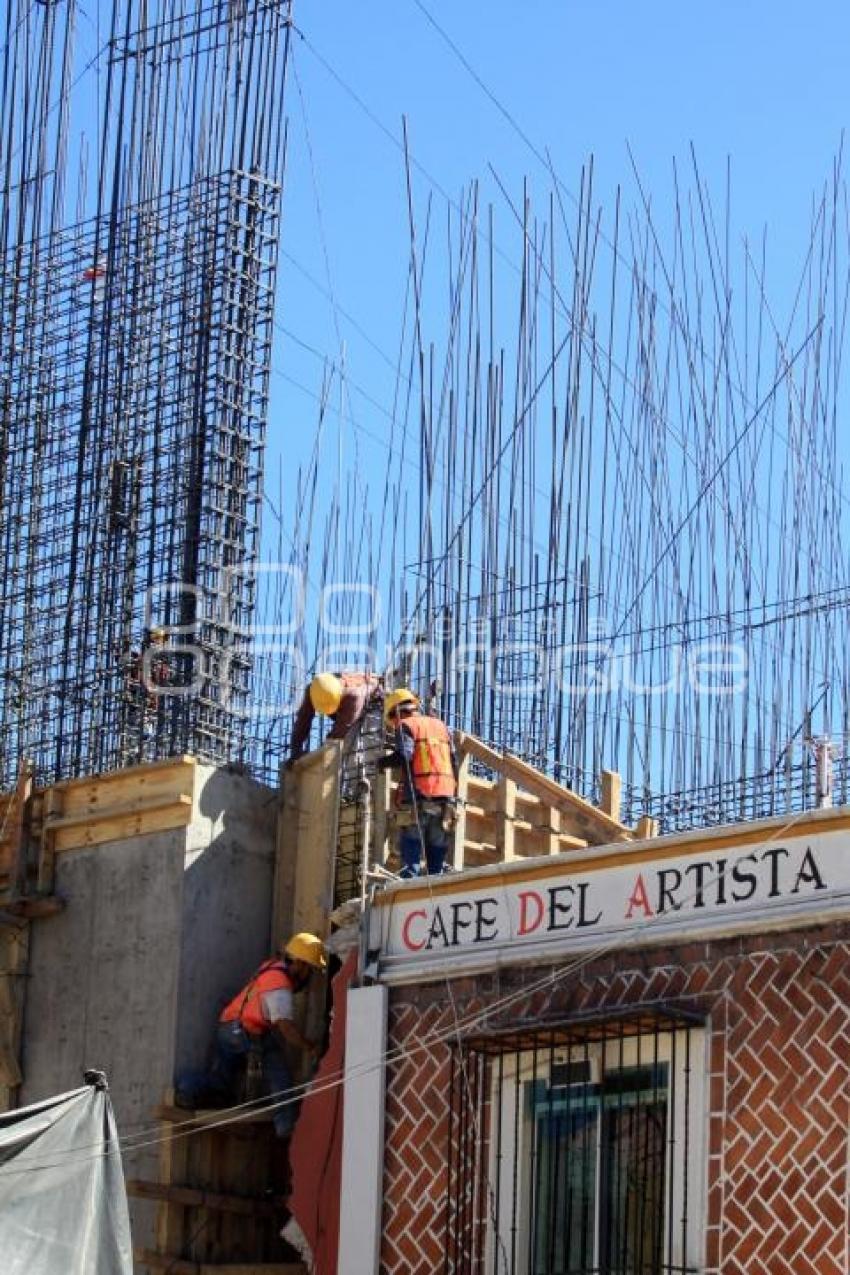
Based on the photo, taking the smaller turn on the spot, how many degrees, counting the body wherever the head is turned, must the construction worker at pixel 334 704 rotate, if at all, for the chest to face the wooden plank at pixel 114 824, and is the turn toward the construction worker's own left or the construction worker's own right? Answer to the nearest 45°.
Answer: approximately 45° to the construction worker's own right

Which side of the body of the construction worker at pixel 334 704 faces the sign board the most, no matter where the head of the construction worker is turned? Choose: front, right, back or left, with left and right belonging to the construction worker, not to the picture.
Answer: left

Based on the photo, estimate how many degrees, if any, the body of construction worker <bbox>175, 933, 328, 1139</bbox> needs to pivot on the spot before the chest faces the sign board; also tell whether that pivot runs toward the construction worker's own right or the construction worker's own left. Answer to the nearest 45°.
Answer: approximately 45° to the construction worker's own right

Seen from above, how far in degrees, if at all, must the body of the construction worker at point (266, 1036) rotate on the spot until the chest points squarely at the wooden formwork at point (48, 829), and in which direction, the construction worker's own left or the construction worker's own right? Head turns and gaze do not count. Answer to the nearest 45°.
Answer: approximately 135° to the construction worker's own left

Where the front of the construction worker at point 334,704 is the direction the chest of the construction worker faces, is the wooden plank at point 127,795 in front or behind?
in front

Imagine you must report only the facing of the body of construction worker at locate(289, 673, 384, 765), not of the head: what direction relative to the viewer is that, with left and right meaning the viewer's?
facing the viewer and to the left of the viewer

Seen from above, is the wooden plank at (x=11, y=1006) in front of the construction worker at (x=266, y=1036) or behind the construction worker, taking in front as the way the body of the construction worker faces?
behind

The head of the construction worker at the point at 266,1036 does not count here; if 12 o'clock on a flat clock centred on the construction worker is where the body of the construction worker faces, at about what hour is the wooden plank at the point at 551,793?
The wooden plank is roughly at 11 o'clock from the construction worker.

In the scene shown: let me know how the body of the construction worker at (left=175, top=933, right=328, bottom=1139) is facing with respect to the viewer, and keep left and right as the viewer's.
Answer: facing to the right of the viewer

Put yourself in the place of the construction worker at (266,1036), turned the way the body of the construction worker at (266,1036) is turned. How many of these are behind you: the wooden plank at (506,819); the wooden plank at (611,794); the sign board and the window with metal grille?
0

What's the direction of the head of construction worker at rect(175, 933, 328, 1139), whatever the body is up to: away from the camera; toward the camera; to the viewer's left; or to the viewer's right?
to the viewer's right

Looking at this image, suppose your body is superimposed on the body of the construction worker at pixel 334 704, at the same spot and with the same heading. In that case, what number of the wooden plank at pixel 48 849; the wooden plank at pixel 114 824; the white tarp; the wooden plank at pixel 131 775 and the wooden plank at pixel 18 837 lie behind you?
0

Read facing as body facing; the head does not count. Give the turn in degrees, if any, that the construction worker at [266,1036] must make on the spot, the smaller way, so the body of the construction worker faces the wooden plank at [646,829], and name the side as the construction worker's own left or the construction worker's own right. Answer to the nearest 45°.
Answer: approximately 45° to the construction worker's own left

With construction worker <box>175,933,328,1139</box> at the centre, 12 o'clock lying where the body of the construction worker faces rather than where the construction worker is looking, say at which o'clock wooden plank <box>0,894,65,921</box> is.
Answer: The wooden plank is roughly at 7 o'clock from the construction worker.
